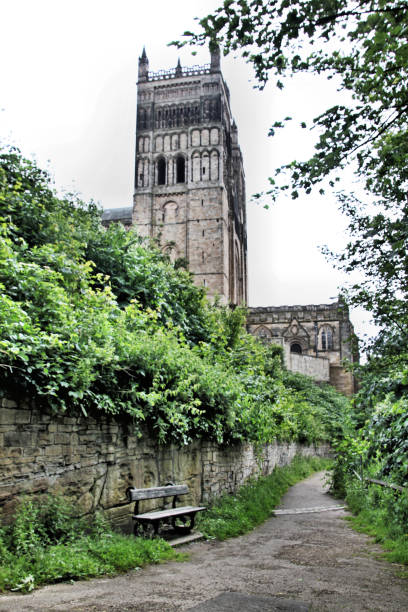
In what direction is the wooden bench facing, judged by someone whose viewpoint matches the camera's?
facing the viewer and to the right of the viewer
